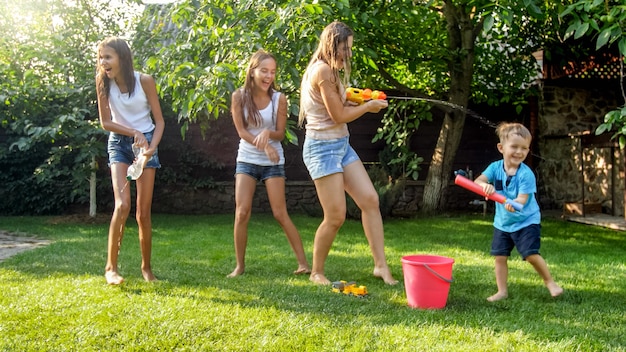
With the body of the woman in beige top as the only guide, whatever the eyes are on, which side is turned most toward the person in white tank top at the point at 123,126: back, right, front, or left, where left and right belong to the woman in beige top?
back

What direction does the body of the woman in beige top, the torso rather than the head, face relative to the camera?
to the viewer's right

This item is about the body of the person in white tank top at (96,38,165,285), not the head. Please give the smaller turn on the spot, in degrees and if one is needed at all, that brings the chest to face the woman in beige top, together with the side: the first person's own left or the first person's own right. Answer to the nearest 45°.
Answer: approximately 90° to the first person's own left

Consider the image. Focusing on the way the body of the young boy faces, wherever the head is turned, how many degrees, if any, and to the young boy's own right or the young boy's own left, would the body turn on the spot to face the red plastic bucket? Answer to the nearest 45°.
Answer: approximately 45° to the young boy's own right

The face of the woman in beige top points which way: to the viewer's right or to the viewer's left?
to the viewer's right

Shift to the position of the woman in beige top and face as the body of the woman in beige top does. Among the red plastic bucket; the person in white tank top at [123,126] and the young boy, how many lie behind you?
1

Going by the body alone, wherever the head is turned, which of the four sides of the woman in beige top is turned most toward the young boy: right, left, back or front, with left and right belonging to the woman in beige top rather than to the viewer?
front

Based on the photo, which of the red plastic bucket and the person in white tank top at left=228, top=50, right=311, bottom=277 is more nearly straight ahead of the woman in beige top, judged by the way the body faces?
the red plastic bucket

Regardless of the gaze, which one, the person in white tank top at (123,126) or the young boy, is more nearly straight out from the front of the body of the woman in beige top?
the young boy

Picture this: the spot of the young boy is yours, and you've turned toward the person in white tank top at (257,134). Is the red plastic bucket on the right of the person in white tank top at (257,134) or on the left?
left

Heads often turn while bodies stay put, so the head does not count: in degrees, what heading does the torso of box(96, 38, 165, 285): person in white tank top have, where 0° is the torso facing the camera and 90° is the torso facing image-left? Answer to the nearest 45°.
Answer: approximately 0°
